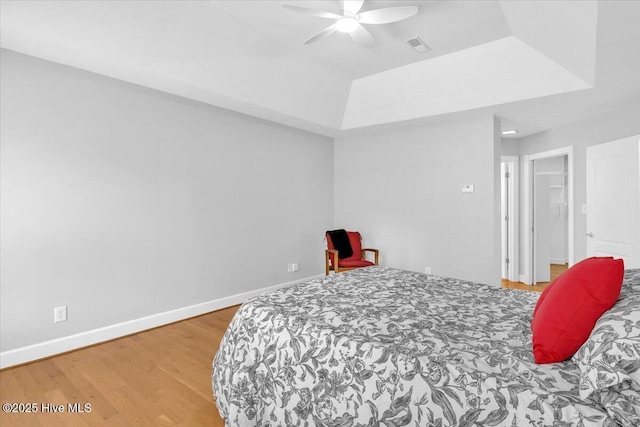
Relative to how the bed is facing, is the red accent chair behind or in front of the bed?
in front

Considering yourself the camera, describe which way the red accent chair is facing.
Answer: facing the viewer and to the right of the viewer

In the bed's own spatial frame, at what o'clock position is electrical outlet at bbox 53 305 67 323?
The electrical outlet is roughly at 11 o'clock from the bed.

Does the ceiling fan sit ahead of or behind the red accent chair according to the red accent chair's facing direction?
ahead

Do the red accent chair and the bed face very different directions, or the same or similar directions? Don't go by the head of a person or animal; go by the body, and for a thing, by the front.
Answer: very different directions

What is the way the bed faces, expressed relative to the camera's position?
facing away from the viewer and to the left of the viewer

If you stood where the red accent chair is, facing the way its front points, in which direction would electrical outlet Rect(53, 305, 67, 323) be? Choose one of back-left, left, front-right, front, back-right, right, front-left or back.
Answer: right

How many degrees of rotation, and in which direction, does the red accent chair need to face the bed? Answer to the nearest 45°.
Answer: approximately 45° to its right
